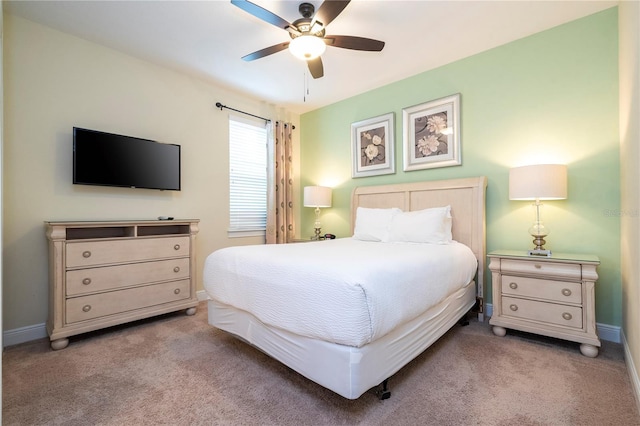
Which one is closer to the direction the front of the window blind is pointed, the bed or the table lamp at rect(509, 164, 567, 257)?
the table lamp

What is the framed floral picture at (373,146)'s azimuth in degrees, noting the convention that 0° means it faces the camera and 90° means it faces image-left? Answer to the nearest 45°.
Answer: approximately 45°

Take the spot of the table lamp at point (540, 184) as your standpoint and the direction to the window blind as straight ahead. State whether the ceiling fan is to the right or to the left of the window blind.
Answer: left

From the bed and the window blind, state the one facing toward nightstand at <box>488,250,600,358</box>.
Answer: the window blind

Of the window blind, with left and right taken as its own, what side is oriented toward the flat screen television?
right

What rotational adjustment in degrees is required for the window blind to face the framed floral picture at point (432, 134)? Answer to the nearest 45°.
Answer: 0° — it already faces it

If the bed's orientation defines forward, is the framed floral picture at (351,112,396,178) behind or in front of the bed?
behind

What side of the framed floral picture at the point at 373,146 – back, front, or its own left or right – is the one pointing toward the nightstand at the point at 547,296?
left

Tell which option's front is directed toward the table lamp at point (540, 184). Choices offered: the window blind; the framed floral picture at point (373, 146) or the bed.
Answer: the window blind

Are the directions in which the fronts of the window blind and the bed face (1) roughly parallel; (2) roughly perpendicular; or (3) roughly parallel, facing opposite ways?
roughly perpendicular

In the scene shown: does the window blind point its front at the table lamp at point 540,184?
yes
